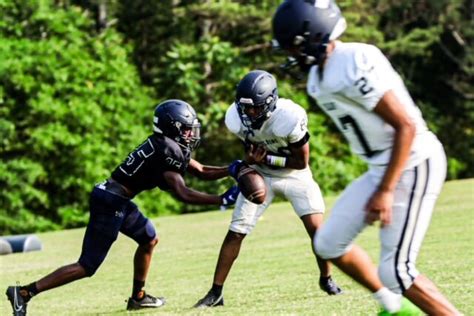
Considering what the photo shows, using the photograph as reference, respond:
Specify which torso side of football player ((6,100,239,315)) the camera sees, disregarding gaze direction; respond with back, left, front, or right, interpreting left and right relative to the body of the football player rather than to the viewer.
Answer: right

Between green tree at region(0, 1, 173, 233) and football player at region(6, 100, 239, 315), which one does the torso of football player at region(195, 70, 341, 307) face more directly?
the football player

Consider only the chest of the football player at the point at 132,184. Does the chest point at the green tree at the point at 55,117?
no

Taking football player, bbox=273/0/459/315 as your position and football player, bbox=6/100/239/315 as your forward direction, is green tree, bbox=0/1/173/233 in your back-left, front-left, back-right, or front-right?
front-right

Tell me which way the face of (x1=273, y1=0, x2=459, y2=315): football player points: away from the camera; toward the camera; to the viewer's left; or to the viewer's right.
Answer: to the viewer's left

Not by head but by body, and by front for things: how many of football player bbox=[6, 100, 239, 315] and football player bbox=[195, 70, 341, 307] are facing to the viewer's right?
1

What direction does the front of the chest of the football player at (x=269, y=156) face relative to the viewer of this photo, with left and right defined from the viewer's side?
facing the viewer and to the left of the viewer

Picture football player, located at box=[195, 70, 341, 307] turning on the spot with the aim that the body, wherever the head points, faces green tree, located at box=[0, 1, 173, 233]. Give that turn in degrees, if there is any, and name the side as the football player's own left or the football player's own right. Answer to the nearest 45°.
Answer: approximately 135° to the football player's own right

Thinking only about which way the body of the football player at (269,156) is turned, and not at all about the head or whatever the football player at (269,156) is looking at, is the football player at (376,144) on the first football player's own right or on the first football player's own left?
on the first football player's own left

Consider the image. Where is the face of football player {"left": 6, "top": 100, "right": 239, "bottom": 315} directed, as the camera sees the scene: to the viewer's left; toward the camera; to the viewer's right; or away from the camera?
to the viewer's right

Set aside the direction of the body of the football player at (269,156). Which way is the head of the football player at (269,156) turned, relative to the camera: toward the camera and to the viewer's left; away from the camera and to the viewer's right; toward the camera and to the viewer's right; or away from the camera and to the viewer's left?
toward the camera and to the viewer's left

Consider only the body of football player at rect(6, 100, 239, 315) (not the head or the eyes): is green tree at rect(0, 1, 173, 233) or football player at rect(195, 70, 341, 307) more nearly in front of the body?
the football player
